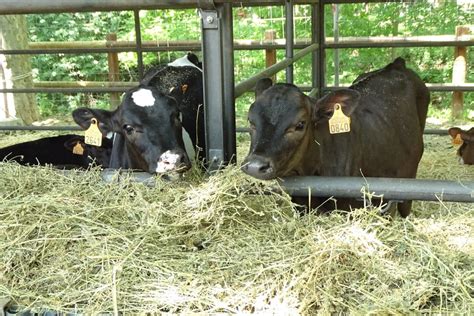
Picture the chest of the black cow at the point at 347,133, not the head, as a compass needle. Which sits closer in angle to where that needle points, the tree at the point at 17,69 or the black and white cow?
the black and white cow

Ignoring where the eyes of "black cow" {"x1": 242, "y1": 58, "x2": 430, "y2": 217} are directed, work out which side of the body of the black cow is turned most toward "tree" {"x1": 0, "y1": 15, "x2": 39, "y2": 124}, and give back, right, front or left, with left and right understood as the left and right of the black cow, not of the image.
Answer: right

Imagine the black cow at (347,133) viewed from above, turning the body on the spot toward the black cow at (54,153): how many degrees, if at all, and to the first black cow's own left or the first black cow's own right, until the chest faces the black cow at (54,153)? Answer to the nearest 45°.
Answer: approximately 90° to the first black cow's own right

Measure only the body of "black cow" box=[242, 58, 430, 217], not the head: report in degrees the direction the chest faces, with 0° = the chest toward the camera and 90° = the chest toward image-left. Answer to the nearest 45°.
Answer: approximately 45°

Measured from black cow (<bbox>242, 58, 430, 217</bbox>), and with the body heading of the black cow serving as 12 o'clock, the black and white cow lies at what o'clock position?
The black and white cow is roughly at 1 o'clock from the black cow.
